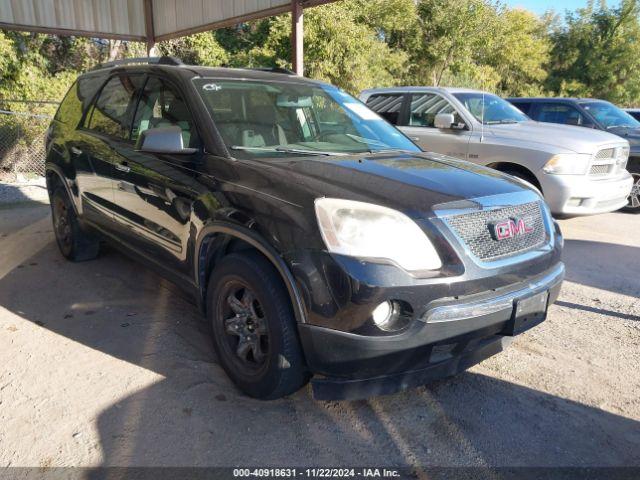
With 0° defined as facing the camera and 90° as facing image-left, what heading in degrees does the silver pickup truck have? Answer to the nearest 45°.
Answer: approximately 315°

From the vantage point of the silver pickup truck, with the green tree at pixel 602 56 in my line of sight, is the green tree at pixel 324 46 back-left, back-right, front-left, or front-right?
front-left

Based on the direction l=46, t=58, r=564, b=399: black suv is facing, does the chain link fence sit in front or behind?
behind

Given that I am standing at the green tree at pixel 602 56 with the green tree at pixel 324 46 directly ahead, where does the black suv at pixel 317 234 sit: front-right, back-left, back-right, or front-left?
front-left

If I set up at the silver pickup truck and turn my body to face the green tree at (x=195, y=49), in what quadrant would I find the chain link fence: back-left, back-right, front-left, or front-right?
front-left

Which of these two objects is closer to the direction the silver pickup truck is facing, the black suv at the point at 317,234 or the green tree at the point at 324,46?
the black suv

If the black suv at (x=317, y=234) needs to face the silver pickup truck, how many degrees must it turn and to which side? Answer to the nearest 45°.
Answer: approximately 90° to its left

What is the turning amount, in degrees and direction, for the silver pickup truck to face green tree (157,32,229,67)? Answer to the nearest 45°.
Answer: approximately 180°

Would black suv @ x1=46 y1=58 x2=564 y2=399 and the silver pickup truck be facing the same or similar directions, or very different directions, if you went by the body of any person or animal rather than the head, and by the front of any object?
same or similar directions

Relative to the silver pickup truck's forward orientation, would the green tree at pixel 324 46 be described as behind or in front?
behind

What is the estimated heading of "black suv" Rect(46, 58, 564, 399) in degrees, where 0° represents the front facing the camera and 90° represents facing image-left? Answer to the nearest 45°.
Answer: approximately 315°

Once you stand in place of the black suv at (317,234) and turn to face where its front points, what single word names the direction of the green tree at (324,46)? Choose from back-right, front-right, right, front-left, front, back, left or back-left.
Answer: back-left

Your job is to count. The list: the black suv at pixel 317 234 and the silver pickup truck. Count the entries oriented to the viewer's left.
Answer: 0

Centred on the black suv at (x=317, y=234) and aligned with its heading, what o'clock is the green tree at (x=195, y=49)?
The green tree is roughly at 7 o'clock from the black suv.
